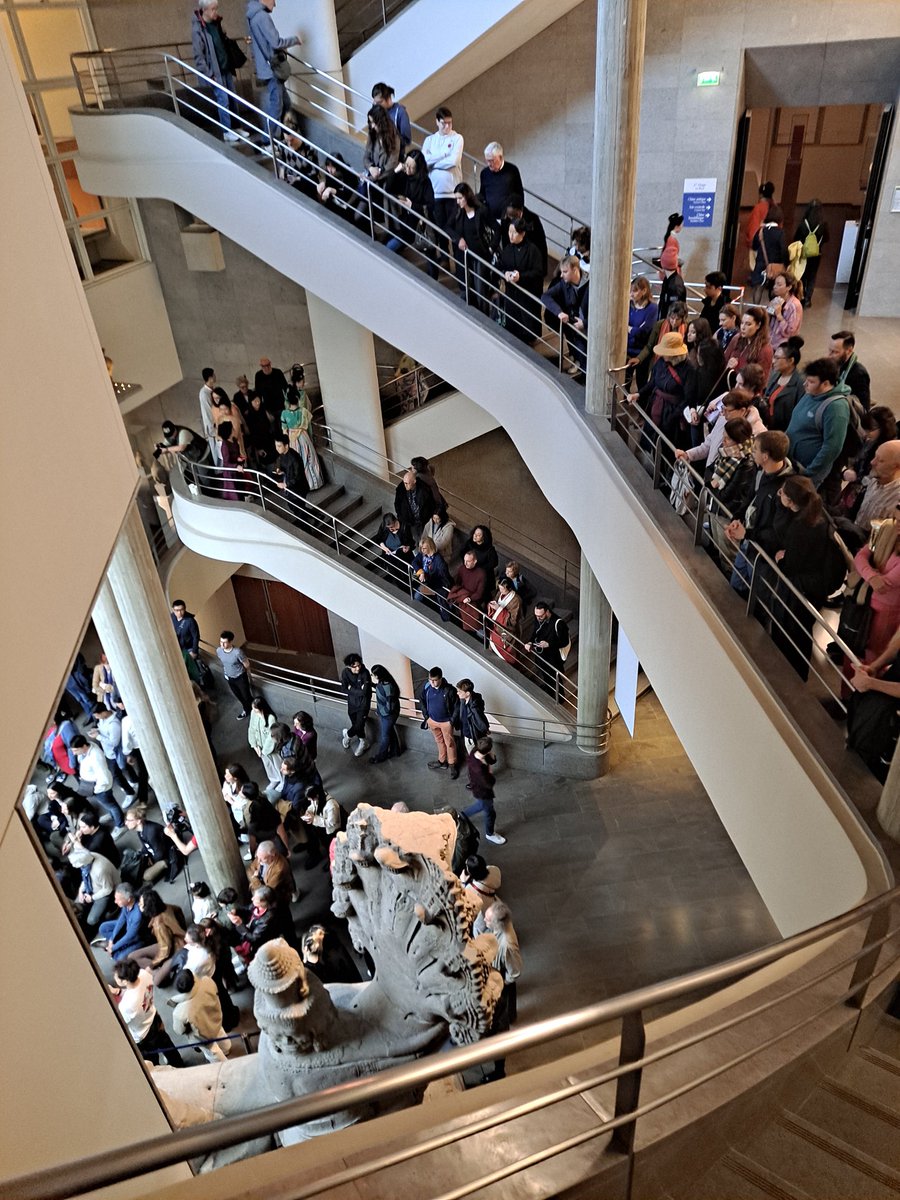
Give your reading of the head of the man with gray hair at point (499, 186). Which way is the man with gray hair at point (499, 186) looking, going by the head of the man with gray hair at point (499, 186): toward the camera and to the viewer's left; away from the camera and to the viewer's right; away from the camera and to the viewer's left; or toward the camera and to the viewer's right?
toward the camera and to the viewer's left

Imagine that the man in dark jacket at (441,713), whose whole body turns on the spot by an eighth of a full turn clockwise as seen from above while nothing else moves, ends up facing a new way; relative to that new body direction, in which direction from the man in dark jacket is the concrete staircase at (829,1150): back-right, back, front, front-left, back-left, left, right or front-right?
left

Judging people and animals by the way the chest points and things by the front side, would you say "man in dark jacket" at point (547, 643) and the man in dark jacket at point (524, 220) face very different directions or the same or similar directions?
same or similar directions

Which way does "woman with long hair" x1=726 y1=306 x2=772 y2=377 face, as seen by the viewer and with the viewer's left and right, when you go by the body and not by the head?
facing the viewer and to the left of the viewer

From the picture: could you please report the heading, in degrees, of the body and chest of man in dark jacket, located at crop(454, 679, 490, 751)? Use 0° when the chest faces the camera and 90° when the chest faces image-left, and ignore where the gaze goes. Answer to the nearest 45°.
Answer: approximately 45°

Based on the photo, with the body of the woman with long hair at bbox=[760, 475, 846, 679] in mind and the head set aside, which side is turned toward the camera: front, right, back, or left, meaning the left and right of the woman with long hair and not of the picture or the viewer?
left

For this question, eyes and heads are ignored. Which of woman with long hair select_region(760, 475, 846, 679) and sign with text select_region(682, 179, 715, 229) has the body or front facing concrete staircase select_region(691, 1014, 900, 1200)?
the sign with text

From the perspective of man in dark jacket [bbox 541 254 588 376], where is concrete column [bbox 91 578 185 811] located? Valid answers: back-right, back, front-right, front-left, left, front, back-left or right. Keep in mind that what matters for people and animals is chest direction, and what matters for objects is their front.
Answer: front
